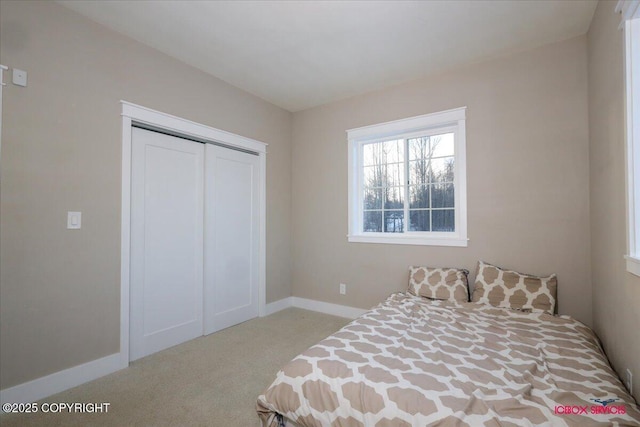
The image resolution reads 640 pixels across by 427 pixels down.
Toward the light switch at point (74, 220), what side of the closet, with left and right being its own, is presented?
right

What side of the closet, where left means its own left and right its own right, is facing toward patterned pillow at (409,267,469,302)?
front

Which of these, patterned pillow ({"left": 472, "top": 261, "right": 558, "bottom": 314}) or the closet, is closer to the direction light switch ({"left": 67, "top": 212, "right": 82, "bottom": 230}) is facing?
the patterned pillow

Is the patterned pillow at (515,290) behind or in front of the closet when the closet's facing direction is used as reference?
in front

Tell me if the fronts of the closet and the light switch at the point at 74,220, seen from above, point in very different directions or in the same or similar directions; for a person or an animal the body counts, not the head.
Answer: same or similar directions

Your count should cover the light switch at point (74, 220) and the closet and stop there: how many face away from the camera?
0

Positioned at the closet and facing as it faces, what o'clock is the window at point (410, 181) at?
The window is roughly at 11 o'clock from the closet.

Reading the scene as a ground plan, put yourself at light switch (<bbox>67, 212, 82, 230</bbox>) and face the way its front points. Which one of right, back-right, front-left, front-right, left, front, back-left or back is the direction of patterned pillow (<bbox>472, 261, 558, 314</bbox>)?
front-left

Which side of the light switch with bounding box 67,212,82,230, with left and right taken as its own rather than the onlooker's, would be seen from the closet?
left

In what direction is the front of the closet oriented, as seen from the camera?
facing the viewer and to the right of the viewer

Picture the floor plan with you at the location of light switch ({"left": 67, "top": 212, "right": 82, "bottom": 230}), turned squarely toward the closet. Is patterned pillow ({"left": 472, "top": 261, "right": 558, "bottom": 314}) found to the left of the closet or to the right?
right

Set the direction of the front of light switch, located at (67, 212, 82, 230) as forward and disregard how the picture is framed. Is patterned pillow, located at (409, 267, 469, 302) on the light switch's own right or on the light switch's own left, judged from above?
on the light switch's own left
